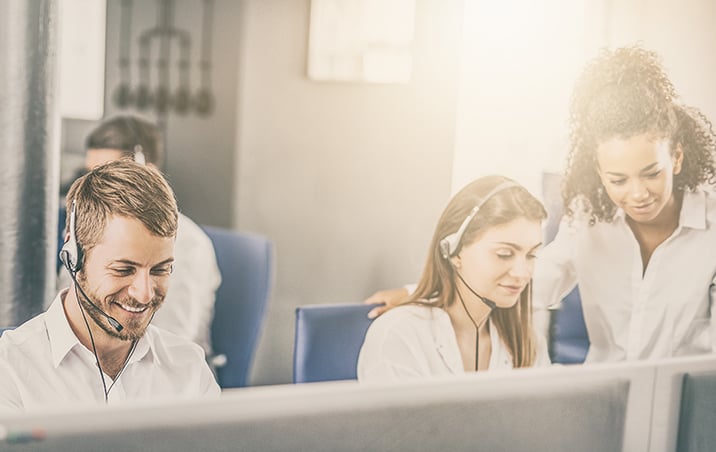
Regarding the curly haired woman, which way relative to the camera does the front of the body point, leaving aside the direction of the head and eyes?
toward the camera

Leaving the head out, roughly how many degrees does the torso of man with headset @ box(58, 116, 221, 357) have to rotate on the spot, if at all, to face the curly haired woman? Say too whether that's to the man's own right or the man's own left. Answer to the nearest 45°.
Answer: approximately 135° to the man's own left

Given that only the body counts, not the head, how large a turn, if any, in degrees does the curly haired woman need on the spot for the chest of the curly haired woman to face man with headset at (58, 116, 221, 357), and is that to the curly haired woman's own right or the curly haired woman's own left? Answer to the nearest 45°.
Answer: approximately 45° to the curly haired woman's own right

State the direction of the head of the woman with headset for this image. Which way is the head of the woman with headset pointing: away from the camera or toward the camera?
toward the camera

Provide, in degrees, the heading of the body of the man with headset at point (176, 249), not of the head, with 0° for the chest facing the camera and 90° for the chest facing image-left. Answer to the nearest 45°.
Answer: approximately 45°

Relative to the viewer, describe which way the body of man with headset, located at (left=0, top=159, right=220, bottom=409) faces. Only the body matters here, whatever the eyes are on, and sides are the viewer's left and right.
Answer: facing the viewer and to the right of the viewer

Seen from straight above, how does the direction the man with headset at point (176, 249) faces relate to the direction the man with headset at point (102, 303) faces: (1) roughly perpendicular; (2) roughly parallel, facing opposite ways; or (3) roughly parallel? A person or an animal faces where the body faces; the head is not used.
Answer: roughly perpendicular

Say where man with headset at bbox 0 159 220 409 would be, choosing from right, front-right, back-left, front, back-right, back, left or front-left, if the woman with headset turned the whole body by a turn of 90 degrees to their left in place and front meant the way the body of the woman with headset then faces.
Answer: back

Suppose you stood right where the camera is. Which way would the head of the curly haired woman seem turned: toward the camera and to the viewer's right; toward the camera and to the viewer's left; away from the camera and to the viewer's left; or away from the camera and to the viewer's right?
toward the camera and to the viewer's left

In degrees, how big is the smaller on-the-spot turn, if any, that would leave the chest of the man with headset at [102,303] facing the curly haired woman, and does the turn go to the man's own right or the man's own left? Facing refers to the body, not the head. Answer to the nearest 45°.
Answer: approximately 45° to the man's own left
